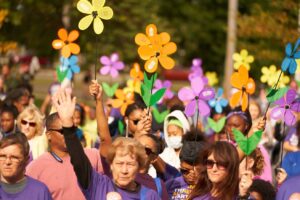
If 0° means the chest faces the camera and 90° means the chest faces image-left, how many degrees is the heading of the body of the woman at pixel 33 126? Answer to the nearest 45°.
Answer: approximately 45°

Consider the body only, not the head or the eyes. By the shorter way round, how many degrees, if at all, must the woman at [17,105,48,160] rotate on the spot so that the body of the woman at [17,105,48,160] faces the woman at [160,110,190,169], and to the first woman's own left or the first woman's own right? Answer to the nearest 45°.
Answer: approximately 90° to the first woman's own left

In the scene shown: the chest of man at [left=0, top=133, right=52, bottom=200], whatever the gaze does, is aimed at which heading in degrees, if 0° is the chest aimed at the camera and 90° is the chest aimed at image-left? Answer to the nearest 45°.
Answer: approximately 45°

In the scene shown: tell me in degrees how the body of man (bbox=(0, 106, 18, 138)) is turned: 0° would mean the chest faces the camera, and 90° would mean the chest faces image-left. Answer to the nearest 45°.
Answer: approximately 45°
